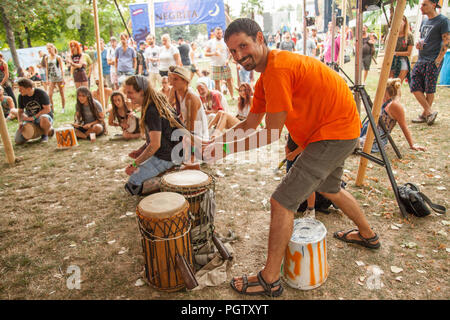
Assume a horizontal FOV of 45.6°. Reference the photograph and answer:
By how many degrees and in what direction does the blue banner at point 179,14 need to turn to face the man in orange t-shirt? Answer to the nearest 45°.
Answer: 0° — it already faces them

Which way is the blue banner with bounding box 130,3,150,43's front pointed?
toward the camera

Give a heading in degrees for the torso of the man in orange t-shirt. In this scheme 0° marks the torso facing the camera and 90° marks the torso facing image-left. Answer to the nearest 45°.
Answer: approximately 90°

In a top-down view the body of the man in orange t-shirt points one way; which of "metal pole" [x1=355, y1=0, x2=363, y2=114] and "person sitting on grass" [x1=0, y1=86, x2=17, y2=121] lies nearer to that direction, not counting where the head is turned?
the person sitting on grass

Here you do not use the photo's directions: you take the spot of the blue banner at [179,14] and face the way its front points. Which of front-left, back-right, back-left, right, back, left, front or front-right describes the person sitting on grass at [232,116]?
front

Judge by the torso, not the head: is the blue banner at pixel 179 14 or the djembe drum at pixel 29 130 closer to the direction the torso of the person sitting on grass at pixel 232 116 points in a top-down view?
the djembe drum

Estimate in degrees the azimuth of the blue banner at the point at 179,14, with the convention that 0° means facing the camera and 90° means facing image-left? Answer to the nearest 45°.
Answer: approximately 0°
